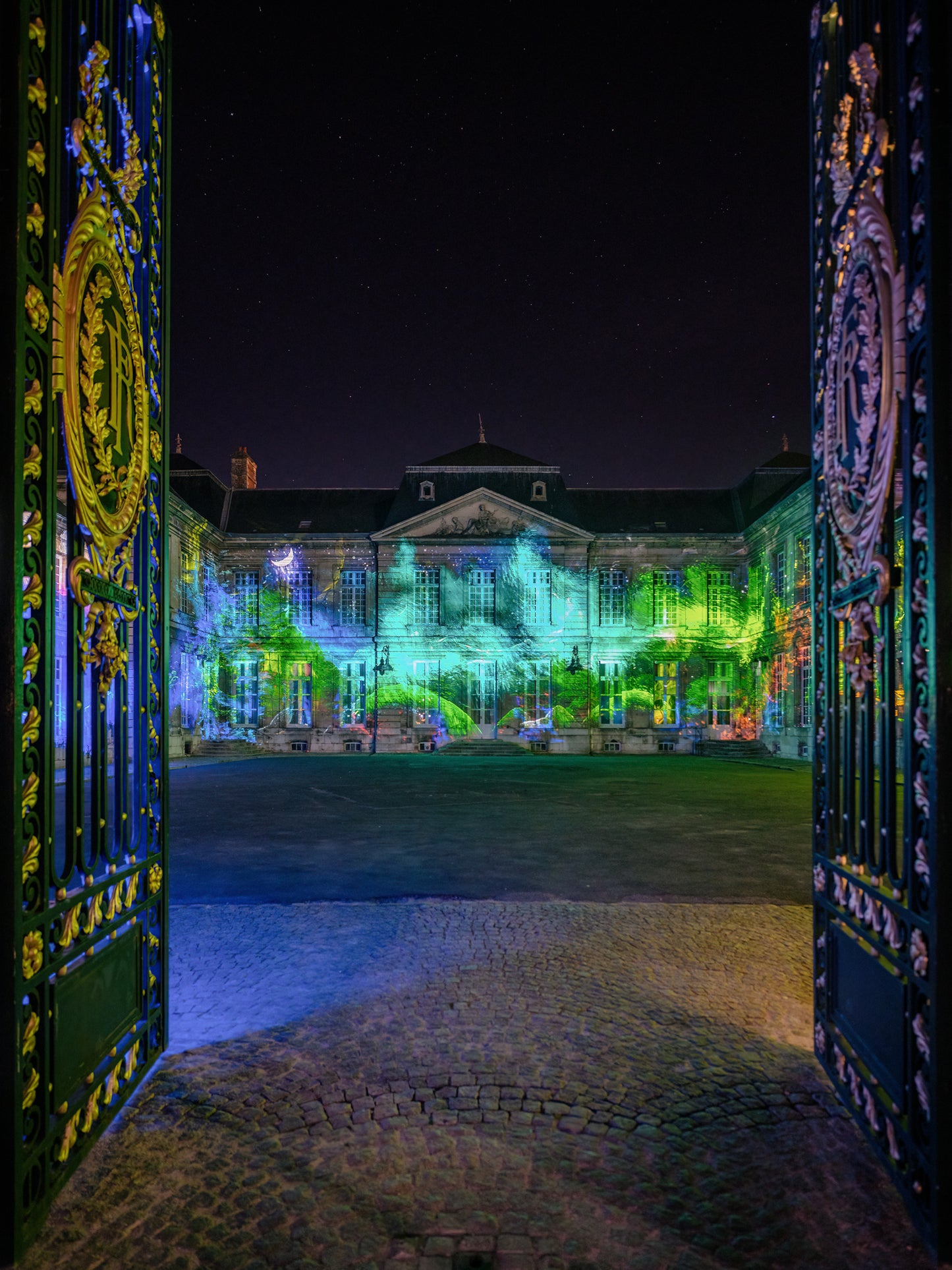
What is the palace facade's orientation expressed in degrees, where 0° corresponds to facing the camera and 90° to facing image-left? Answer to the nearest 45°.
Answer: approximately 0°

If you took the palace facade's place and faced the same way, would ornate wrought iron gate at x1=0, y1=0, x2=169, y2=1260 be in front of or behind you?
in front

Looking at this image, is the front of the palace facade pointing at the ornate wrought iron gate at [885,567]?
yes
